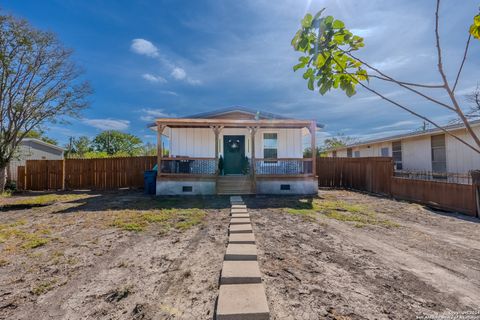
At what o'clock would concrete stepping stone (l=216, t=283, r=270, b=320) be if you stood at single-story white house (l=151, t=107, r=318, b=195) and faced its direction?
The concrete stepping stone is roughly at 12 o'clock from the single-story white house.

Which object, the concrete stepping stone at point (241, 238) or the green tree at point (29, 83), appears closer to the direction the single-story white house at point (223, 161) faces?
the concrete stepping stone

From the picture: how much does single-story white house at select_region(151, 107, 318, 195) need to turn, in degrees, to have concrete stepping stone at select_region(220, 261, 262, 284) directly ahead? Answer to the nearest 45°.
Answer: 0° — it already faces it

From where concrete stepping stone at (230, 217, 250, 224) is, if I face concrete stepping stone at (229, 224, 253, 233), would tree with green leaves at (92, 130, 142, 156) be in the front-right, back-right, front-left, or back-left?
back-right

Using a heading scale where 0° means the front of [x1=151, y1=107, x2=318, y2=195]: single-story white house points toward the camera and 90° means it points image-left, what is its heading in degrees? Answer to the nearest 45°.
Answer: approximately 0°

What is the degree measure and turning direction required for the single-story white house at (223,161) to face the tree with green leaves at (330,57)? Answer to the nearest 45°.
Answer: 0° — it already faces it

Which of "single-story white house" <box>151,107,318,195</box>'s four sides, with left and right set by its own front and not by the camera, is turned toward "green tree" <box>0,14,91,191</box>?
right

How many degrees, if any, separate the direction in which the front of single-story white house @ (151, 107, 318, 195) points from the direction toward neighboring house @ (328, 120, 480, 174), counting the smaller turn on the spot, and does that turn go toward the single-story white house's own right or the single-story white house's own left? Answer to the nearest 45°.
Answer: approximately 90° to the single-story white house's own left

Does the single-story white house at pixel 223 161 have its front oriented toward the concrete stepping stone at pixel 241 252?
yes

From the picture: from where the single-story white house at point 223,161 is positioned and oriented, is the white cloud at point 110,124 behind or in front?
behind

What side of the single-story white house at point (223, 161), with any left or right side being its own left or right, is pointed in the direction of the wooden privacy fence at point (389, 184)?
left

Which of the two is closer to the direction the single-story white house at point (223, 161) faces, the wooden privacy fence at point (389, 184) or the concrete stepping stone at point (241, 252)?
the concrete stepping stone
